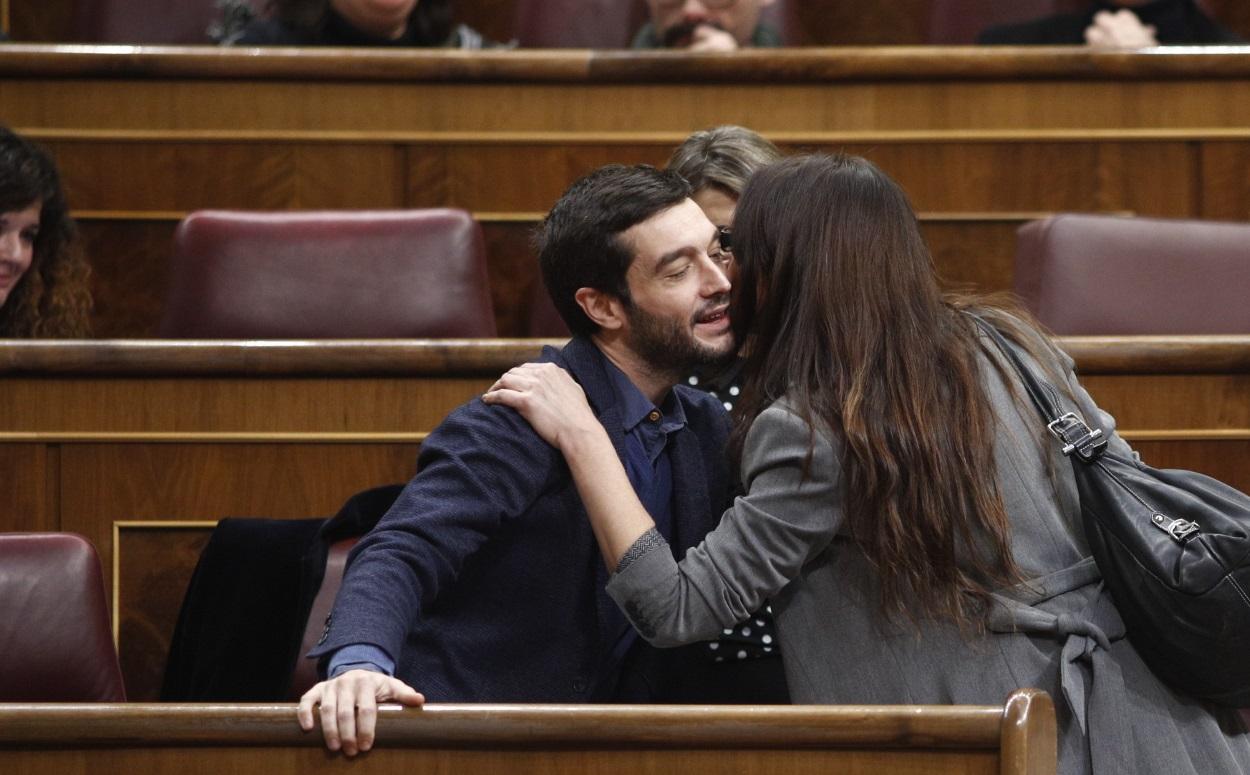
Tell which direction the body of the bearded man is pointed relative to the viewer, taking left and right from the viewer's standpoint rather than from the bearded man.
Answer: facing the viewer and to the right of the viewer

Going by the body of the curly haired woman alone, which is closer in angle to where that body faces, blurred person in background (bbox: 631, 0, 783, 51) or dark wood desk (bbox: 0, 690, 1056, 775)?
the dark wood desk

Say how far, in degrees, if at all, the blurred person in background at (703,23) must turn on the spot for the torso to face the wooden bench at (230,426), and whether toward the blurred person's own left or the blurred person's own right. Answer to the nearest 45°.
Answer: approximately 45° to the blurred person's own right

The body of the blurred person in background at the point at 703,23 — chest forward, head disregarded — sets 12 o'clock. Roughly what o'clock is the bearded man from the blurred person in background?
The bearded man is roughly at 12 o'clock from the blurred person in background.

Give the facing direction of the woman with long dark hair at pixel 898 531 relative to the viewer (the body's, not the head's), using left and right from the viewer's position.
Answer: facing away from the viewer and to the left of the viewer

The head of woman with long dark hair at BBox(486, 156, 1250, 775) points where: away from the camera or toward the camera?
away from the camera

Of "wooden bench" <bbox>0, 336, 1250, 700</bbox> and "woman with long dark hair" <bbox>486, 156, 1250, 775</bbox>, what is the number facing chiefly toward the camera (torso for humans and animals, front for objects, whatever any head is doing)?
1
